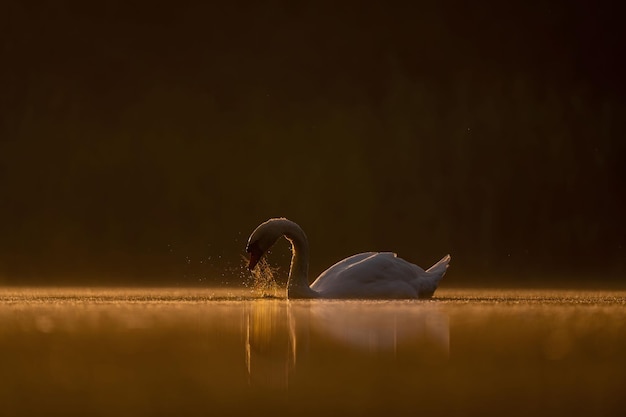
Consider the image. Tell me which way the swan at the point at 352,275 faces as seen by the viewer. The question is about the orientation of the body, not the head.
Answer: to the viewer's left
